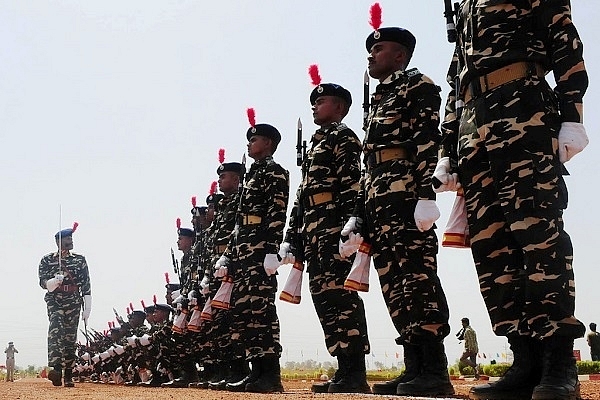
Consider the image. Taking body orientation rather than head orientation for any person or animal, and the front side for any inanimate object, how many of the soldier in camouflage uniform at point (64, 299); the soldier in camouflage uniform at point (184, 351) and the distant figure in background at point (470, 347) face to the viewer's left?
2

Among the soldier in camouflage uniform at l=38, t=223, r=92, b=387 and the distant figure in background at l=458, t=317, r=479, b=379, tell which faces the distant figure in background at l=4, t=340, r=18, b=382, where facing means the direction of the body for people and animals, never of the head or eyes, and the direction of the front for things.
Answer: the distant figure in background at l=458, t=317, r=479, b=379

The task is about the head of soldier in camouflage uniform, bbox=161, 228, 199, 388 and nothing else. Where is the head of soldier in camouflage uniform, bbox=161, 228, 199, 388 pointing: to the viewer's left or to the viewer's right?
to the viewer's left

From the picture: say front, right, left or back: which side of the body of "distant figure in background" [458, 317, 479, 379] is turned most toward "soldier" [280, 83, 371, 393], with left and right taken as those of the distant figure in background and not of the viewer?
left

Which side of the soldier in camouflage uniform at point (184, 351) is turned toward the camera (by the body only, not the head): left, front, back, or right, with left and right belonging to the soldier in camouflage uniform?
left

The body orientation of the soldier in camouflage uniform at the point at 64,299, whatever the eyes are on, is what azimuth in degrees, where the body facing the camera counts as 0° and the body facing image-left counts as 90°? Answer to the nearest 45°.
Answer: approximately 0°

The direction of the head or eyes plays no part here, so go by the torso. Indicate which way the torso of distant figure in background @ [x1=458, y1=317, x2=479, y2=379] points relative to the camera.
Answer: to the viewer's left

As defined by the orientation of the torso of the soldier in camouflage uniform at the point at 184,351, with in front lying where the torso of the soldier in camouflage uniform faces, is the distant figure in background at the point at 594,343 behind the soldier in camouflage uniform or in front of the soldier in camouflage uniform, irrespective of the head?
behind

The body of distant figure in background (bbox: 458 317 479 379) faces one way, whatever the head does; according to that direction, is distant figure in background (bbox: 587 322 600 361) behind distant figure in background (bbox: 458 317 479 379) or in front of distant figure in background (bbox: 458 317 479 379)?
behind
